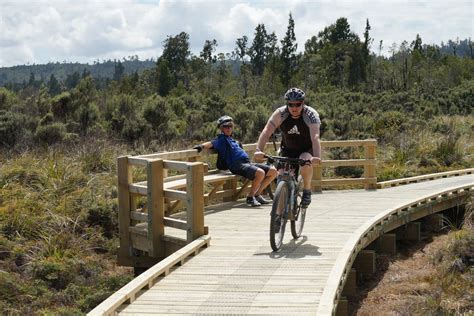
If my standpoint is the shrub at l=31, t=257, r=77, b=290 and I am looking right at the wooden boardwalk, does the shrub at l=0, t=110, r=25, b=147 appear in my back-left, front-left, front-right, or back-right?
back-left

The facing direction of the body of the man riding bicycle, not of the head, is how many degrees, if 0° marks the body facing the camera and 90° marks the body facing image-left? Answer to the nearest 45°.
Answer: approximately 0°

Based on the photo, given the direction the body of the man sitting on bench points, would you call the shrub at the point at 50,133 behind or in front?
behind

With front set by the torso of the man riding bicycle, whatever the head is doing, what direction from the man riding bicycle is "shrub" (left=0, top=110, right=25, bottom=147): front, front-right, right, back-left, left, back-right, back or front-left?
back-right

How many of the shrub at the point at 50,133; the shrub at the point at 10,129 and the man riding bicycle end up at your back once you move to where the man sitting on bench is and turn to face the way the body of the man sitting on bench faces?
2

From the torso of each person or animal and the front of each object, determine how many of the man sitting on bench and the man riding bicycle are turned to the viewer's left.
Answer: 0

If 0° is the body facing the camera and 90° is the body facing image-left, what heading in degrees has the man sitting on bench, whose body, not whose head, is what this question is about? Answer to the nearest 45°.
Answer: approximately 315°

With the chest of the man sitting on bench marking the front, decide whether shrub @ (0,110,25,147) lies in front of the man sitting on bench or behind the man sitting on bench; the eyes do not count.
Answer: behind

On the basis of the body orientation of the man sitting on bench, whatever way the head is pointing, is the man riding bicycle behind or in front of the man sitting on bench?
in front

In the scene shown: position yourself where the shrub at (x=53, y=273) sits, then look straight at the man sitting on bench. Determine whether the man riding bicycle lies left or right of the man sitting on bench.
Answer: right
